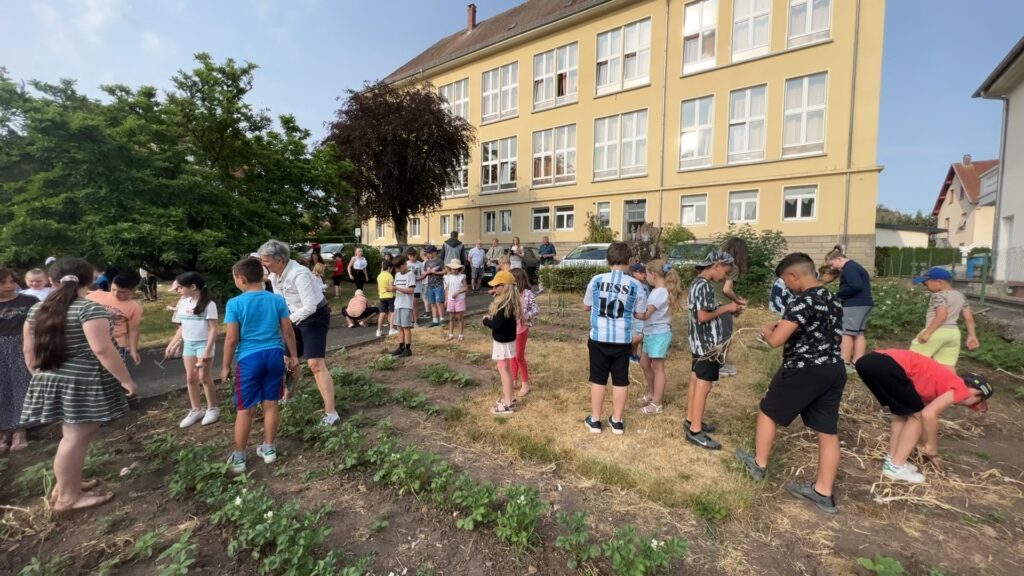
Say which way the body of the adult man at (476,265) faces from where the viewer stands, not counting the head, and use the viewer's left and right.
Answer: facing the viewer

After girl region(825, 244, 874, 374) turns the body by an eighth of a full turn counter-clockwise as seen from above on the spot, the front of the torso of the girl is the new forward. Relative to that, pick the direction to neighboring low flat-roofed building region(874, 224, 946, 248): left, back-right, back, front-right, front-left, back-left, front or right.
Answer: back-right

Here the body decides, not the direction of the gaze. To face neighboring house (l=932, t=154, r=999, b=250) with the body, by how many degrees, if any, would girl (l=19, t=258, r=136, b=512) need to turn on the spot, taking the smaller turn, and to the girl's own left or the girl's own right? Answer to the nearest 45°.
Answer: approximately 45° to the girl's own right

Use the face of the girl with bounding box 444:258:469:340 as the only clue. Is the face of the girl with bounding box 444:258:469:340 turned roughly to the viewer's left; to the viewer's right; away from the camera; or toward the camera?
toward the camera

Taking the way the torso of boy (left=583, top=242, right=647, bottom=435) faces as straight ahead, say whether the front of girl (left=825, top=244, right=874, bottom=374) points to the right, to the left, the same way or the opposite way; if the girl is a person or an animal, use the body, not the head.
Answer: to the left

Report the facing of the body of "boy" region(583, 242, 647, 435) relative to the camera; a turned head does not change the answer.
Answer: away from the camera

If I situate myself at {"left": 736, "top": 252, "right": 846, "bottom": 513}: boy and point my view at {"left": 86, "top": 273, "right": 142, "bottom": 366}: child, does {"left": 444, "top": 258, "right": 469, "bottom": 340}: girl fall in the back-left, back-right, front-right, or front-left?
front-right

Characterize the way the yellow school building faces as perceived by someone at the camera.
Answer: facing the viewer and to the left of the viewer

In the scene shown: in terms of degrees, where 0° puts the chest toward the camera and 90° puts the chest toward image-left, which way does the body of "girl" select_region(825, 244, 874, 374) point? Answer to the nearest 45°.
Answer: approximately 90°

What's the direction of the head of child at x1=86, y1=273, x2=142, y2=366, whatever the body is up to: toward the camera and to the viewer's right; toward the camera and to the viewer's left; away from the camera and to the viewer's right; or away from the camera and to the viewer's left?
toward the camera and to the viewer's left

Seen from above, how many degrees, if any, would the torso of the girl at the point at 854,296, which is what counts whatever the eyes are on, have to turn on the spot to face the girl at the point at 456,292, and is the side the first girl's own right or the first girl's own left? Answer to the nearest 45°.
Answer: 0° — they already face them

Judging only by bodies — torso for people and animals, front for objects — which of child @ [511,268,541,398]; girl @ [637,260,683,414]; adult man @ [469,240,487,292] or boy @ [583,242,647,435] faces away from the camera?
the boy

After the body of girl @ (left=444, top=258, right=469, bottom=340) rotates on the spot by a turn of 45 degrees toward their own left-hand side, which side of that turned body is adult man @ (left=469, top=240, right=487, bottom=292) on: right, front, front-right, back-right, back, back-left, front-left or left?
back-left

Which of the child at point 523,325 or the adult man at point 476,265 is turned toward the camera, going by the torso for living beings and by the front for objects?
the adult man

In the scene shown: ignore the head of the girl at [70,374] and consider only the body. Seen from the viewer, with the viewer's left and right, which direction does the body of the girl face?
facing away from the viewer and to the right of the viewer

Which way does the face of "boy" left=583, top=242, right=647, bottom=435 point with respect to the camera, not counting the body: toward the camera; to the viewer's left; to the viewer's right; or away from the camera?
away from the camera
